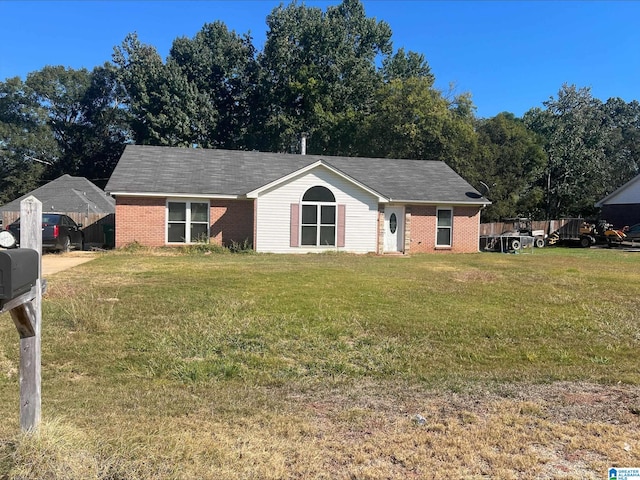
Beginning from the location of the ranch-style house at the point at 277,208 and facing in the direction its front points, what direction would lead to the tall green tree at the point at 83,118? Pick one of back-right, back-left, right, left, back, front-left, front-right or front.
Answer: back-right

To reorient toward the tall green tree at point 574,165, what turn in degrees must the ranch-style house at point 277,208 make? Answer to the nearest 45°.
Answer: approximately 135° to its left

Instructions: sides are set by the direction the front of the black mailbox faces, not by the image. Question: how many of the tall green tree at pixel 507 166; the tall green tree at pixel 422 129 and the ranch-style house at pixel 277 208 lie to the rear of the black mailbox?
3

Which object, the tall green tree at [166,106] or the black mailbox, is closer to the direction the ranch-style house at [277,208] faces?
the black mailbox

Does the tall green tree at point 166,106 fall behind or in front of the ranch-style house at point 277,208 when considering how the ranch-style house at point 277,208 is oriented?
behind

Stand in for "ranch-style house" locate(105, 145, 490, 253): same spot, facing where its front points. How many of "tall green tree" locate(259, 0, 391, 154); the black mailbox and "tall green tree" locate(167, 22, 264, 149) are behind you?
2

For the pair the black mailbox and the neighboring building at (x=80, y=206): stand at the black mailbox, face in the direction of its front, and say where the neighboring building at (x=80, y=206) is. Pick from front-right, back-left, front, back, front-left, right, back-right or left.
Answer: back-right

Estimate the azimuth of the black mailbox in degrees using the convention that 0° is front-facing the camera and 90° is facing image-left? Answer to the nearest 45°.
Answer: approximately 45°

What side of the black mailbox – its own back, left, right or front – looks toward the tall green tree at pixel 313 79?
back

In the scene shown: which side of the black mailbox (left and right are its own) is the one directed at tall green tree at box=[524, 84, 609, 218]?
back

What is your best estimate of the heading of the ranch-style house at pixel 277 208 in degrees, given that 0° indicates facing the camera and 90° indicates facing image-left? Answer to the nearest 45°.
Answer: approximately 0°

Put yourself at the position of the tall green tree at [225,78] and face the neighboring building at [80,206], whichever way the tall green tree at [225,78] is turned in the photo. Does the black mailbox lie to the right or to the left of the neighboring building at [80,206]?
left

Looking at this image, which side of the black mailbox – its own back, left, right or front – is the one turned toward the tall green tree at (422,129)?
back
